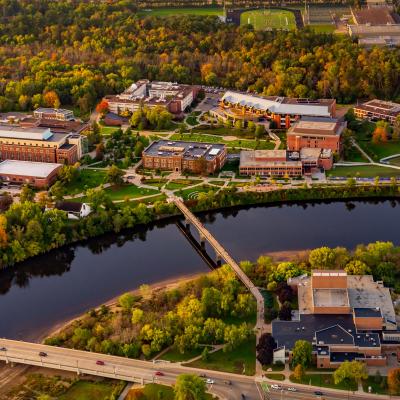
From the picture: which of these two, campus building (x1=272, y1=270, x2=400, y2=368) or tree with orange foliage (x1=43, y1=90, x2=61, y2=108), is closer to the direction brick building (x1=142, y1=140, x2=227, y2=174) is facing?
the campus building

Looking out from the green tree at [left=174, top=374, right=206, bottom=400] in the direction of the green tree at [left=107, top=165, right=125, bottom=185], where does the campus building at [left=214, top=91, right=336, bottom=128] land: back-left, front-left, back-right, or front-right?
front-right

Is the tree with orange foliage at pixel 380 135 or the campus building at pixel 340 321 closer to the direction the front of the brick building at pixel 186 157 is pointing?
the campus building

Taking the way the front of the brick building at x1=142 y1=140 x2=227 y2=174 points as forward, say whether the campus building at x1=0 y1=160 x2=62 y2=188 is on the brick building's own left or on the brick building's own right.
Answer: on the brick building's own right

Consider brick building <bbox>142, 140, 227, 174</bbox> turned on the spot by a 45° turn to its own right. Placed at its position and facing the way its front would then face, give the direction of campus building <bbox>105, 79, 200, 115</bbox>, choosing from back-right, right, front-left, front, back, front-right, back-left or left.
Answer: back-right

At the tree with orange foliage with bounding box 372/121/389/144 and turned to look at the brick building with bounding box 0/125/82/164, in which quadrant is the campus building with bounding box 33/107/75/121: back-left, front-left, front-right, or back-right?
front-right

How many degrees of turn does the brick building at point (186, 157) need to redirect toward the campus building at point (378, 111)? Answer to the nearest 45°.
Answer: approximately 135° to its left

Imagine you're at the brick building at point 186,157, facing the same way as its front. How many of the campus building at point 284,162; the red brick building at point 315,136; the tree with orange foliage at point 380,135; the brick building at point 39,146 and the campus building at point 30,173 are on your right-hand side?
2

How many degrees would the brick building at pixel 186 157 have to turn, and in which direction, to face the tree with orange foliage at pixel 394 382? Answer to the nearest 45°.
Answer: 0° — it already faces it

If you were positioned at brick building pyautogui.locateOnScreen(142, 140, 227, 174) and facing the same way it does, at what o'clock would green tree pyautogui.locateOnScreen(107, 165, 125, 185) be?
The green tree is roughly at 2 o'clock from the brick building.

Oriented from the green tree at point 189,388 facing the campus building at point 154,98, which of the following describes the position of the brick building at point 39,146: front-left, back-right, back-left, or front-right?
front-left

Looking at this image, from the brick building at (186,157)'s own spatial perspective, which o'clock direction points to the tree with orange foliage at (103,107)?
The tree with orange foliage is roughly at 5 o'clock from the brick building.

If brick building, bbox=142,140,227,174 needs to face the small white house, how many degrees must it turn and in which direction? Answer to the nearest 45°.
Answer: approximately 45° to its right

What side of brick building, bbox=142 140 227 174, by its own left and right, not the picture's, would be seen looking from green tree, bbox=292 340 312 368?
front

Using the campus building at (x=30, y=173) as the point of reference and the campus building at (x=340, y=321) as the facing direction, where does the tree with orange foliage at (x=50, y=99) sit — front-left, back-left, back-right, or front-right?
back-left

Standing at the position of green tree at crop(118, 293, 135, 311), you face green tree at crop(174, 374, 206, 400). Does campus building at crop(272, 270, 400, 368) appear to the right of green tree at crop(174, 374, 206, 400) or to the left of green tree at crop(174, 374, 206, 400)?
left

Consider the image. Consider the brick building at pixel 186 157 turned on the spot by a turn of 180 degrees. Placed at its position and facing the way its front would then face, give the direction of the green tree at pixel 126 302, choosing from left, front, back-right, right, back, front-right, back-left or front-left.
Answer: back

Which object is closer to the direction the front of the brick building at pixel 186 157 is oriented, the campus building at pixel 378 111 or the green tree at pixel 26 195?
the green tree

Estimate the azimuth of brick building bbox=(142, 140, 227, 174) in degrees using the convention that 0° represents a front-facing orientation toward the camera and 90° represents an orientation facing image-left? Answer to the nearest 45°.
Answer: approximately 0°

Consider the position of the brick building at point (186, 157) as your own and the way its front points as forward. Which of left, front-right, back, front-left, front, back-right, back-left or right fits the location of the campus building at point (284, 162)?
left

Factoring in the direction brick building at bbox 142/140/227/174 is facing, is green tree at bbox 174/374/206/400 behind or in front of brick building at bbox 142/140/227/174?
in front
